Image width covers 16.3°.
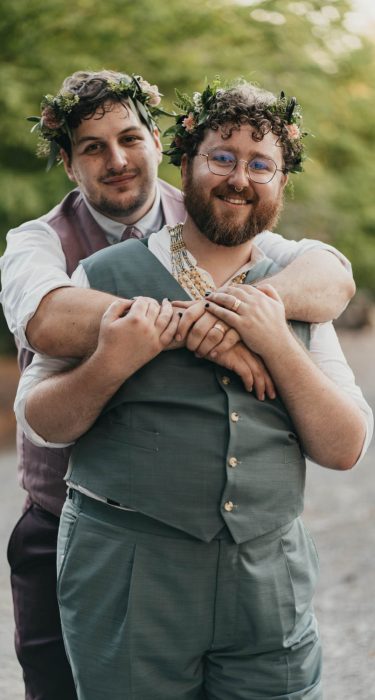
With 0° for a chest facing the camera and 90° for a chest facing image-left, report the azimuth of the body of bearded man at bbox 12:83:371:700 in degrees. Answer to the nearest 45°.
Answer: approximately 0°
